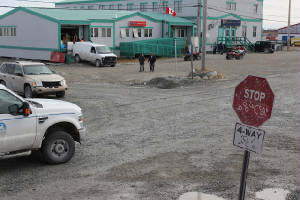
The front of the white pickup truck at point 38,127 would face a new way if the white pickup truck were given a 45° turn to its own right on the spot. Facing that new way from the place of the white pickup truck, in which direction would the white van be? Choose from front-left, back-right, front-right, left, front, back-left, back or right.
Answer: back-left

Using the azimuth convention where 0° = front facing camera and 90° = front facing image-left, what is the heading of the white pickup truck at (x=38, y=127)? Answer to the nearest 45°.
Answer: approximately 270°

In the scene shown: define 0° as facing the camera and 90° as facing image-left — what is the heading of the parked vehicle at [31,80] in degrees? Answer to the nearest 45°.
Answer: approximately 315°
